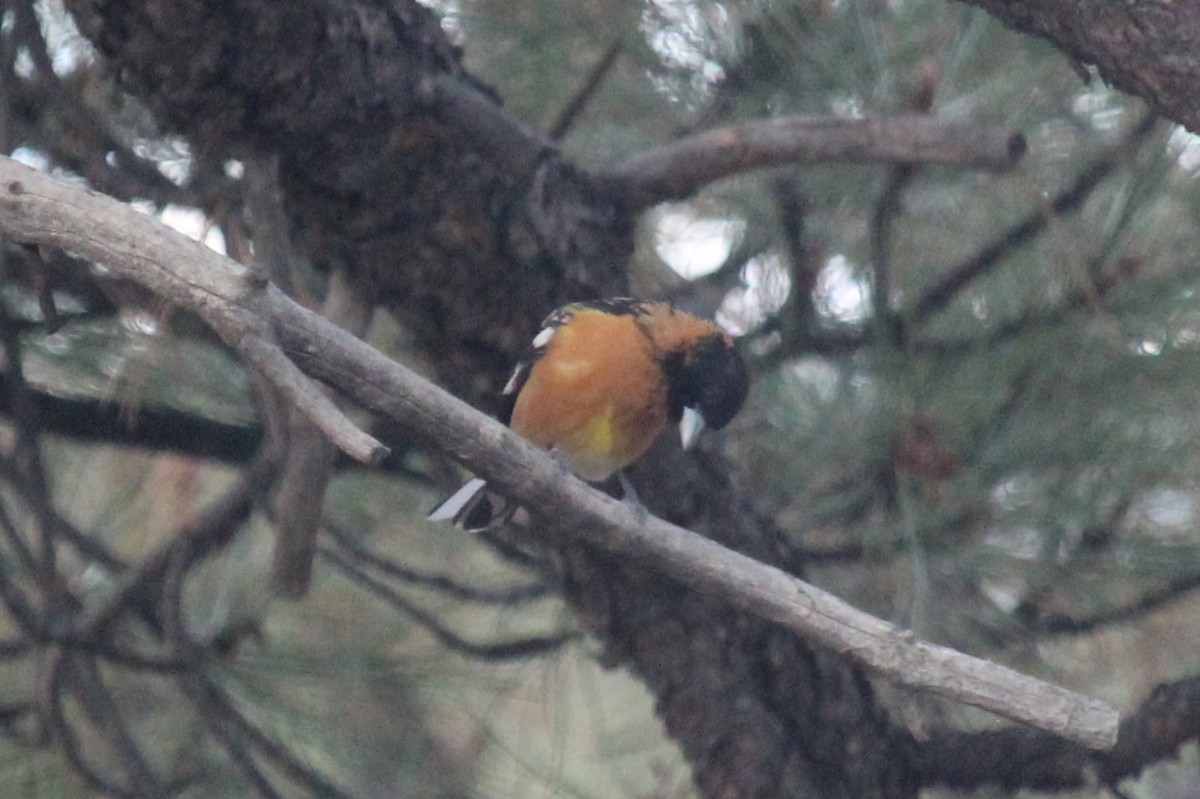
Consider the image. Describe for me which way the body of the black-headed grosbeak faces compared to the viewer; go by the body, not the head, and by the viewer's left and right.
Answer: facing the viewer and to the right of the viewer
